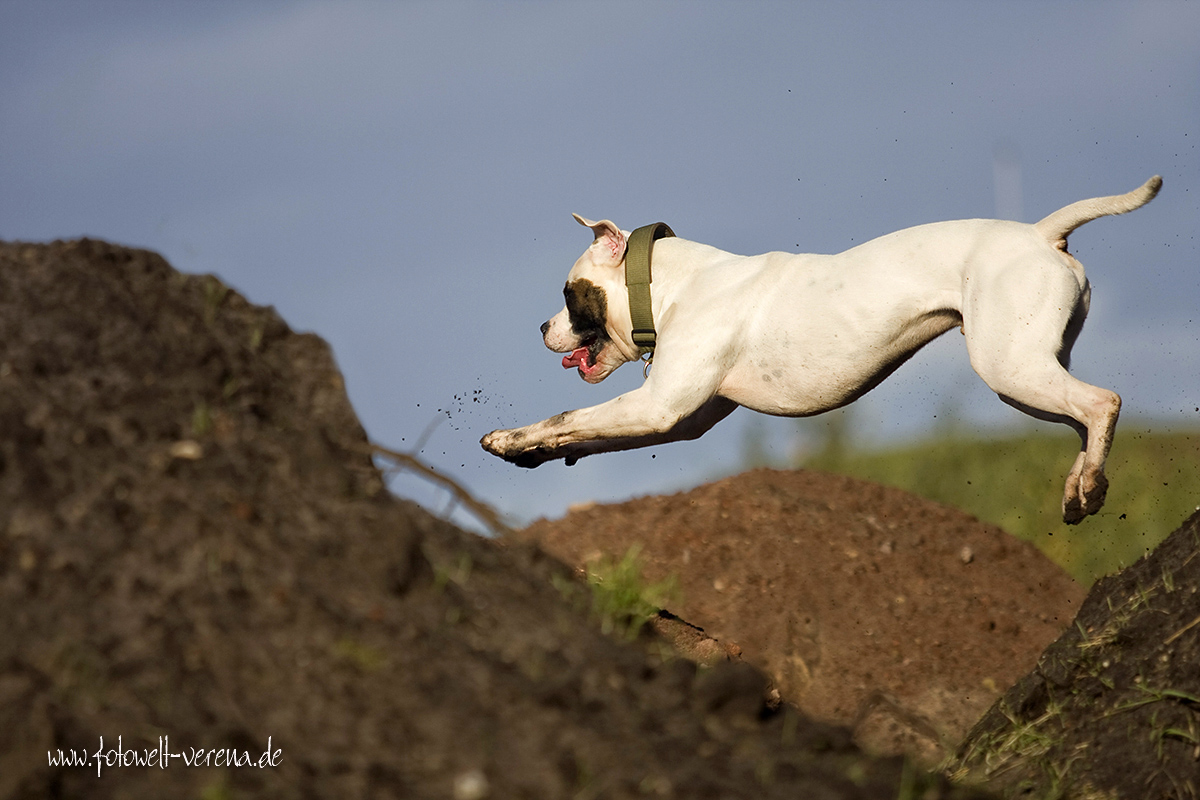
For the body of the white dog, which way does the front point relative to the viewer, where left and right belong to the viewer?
facing to the left of the viewer
